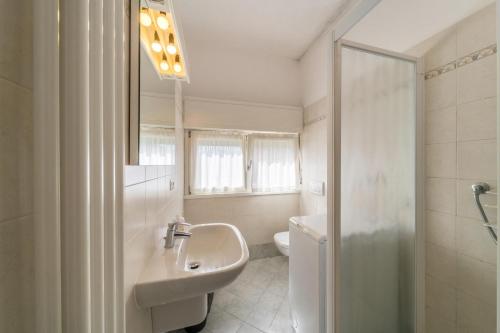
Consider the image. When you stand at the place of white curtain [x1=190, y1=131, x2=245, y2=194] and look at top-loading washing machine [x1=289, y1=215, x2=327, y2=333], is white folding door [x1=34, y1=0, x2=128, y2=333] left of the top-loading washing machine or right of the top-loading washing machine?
right

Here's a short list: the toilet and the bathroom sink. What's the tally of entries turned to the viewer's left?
1

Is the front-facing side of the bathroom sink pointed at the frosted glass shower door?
yes

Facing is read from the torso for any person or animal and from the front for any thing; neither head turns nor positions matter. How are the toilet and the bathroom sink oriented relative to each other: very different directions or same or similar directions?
very different directions

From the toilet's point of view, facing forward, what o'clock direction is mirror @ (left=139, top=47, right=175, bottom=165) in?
The mirror is roughly at 10 o'clock from the toilet.

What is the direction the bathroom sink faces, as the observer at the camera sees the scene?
facing to the right of the viewer

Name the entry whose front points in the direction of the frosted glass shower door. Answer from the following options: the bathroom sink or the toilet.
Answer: the bathroom sink

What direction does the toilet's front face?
to the viewer's left

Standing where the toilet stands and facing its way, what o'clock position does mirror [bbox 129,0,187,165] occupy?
The mirror is roughly at 10 o'clock from the toilet.

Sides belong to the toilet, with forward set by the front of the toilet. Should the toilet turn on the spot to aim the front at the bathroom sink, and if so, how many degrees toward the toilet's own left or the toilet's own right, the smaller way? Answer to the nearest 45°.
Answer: approximately 90° to the toilet's own left
